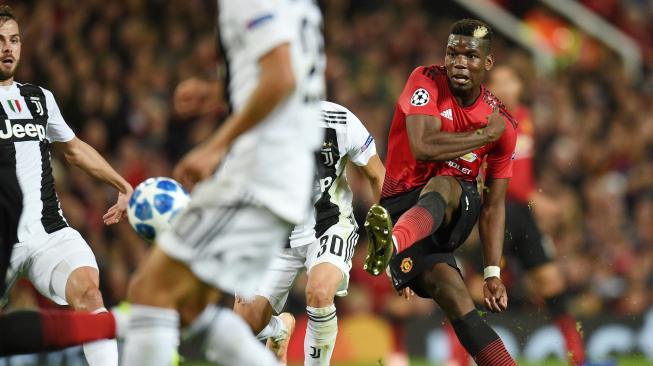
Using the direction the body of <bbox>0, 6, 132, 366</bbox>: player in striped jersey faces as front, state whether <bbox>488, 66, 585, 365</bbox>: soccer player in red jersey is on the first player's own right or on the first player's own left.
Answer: on the first player's own left

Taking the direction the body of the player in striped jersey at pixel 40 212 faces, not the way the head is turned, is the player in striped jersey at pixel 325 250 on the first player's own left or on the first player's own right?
on the first player's own left
